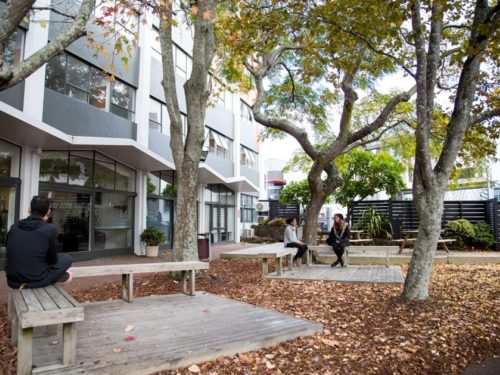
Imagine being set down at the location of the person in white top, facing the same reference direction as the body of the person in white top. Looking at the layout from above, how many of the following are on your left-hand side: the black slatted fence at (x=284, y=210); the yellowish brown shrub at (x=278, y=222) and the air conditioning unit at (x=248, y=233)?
3

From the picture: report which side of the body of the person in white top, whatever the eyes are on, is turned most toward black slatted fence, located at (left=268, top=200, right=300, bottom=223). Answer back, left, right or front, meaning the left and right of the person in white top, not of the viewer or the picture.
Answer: left

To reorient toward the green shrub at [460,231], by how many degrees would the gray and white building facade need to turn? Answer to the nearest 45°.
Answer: approximately 45° to its left

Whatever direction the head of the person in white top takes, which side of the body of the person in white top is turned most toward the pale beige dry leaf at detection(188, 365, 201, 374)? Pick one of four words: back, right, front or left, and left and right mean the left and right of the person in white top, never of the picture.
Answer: right

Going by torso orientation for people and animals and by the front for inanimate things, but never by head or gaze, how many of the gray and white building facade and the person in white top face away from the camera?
0

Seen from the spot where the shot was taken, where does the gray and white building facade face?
facing the viewer and to the right of the viewer

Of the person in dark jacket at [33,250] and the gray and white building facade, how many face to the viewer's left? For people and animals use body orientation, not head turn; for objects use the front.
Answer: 0

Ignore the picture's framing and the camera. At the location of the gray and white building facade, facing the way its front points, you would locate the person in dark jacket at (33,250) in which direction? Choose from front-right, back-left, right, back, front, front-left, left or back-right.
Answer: front-right

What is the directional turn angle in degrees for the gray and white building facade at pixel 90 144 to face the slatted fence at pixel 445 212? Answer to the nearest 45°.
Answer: approximately 45° to its left

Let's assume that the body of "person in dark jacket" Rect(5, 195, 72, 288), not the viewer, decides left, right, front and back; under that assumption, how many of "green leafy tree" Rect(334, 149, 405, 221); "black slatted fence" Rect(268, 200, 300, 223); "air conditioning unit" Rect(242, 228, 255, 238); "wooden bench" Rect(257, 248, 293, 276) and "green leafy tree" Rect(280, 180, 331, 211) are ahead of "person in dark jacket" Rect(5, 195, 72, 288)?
5

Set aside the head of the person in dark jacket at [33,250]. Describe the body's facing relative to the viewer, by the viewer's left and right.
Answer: facing away from the viewer and to the right of the viewer

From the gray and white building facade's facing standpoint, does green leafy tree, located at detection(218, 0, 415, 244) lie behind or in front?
in front

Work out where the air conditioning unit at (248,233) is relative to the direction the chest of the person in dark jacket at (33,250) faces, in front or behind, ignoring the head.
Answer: in front

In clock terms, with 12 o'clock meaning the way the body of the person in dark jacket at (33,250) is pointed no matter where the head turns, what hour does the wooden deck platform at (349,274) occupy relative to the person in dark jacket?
The wooden deck platform is roughly at 1 o'clock from the person in dark jacket.
